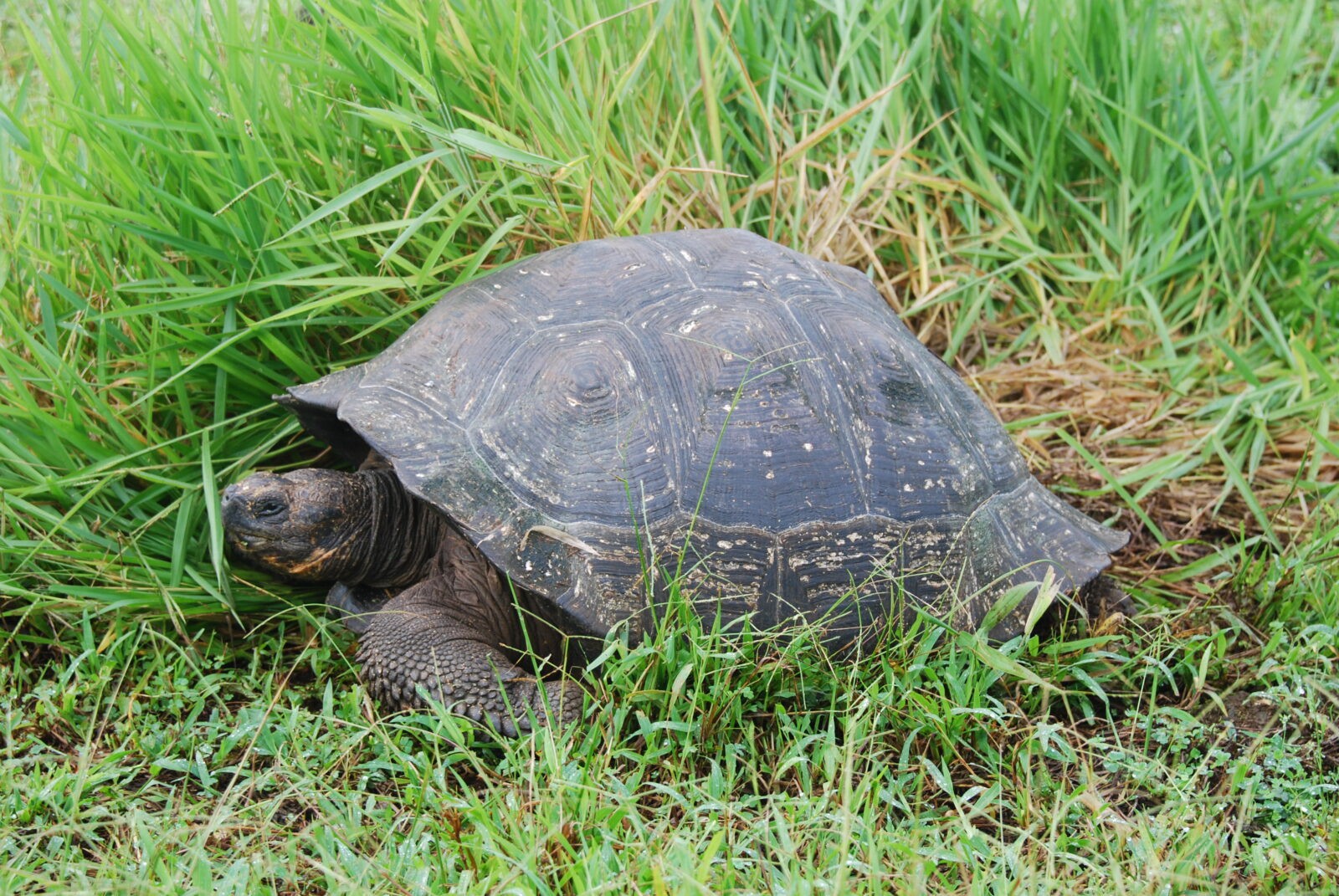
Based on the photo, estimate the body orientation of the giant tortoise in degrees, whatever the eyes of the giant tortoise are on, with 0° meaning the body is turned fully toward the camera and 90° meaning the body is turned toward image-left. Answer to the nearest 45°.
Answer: approximately 90°
